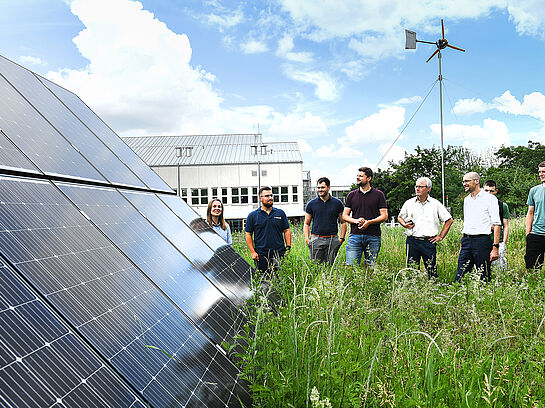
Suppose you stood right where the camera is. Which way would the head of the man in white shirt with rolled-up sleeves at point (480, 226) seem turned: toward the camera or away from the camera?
toward the camera

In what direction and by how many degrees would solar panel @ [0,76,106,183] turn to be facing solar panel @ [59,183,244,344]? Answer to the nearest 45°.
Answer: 0° — it already faces it

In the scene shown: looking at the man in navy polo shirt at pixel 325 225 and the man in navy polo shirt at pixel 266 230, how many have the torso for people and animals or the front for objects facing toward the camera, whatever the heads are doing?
2

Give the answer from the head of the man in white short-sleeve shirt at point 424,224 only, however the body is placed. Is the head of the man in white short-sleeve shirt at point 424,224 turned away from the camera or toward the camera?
toward the camera

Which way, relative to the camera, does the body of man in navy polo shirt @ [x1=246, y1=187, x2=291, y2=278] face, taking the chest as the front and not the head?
toward the camera

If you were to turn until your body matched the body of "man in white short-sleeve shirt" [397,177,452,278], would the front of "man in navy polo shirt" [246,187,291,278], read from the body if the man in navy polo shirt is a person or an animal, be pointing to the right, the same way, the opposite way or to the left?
the same way

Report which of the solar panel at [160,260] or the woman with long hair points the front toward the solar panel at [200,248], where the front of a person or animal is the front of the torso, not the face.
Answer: the woman with long hair

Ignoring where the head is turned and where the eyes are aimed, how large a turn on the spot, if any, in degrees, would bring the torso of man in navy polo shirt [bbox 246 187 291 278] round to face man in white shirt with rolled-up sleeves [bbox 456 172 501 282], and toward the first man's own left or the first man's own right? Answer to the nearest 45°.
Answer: approximately 90° to the first man's own left

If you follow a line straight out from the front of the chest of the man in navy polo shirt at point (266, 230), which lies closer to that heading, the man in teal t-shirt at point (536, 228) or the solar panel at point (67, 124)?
the solar panel

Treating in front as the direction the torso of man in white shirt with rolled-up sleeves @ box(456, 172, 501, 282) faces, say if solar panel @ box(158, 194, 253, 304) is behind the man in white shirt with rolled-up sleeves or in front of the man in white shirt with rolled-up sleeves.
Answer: in front

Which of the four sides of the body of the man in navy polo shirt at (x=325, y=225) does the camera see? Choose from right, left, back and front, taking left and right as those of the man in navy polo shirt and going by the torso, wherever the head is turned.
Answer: front

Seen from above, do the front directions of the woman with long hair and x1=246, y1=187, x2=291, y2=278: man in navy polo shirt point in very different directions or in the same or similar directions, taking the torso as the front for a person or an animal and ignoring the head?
same or similar directions

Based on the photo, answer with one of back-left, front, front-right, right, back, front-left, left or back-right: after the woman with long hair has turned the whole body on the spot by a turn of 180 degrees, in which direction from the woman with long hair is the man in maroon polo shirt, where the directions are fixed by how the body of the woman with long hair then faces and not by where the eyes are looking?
right

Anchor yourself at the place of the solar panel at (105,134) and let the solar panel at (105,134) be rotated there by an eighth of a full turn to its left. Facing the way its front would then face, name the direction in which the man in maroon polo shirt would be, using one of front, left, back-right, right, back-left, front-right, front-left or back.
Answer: front

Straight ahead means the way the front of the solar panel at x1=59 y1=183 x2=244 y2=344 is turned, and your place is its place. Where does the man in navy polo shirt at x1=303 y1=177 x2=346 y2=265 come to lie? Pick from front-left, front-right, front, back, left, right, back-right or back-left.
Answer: left

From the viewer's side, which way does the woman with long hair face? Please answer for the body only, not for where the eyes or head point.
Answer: toward the camera

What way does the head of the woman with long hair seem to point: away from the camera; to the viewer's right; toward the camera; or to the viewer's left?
toward the camera

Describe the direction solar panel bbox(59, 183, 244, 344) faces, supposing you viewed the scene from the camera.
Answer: facing the viewer and to the right of the viewer

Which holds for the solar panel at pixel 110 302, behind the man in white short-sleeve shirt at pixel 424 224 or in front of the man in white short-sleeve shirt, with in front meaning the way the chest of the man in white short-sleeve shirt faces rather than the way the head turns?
in front
